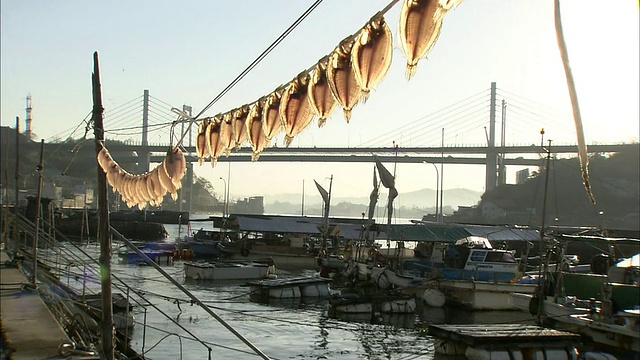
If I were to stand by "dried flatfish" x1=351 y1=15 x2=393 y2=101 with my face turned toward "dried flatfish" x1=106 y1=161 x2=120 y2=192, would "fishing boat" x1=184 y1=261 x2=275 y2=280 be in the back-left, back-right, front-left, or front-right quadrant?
front-right

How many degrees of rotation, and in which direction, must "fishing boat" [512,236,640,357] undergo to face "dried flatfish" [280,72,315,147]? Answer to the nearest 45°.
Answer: approximately 135° to its left

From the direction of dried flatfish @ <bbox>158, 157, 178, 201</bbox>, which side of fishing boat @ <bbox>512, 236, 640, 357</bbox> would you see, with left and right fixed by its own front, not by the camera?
left

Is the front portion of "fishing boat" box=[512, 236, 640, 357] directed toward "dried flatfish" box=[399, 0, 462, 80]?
no

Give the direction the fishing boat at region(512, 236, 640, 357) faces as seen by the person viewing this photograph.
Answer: facing away from the viewer and to the left of the viewer

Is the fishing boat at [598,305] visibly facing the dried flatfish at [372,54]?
no
